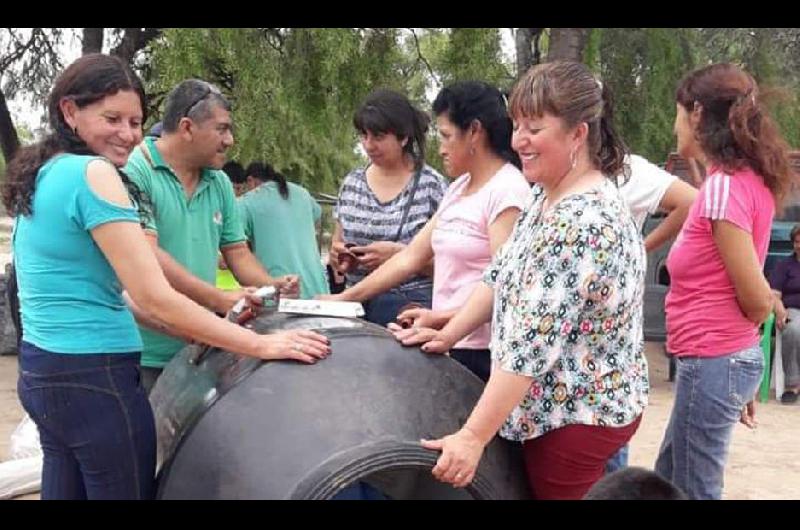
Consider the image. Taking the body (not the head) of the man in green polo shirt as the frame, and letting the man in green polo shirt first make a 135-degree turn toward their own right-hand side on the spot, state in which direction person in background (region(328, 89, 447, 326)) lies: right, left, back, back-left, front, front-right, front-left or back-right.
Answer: back-right

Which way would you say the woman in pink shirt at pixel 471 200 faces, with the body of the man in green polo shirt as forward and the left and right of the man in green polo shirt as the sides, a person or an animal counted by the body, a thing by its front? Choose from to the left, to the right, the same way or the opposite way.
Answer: to the right

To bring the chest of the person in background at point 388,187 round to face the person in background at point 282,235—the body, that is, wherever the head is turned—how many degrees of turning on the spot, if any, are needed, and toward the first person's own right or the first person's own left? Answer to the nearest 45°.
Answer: approximately 90° to the first person's own right

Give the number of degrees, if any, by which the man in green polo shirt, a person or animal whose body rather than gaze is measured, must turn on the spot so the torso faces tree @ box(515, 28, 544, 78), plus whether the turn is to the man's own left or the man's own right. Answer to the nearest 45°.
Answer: approximately 90° to the man's own left

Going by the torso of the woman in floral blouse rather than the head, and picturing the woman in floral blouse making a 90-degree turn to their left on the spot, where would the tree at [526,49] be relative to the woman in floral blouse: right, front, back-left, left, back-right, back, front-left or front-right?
back-left

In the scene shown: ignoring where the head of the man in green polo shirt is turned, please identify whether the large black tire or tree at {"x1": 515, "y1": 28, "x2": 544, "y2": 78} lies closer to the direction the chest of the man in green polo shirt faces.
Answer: the large black tire

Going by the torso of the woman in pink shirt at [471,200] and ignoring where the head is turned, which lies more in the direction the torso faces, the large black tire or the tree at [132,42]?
the large black tire

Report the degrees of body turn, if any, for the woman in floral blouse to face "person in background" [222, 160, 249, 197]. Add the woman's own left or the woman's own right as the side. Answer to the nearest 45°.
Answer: approximately 90° to the woman's own right

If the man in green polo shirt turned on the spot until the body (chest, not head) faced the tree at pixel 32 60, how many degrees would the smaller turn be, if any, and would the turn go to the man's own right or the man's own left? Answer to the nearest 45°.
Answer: approximately 135° to the man's own left

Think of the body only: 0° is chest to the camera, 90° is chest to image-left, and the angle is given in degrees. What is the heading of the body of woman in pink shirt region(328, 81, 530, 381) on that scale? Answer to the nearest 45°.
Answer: approximately 45°

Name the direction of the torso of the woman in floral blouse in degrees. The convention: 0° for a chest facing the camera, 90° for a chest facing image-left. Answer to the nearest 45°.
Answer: approximately 45°
